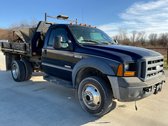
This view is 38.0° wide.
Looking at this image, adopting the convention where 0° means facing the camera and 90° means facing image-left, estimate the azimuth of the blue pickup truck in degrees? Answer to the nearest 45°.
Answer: approximately 315°
